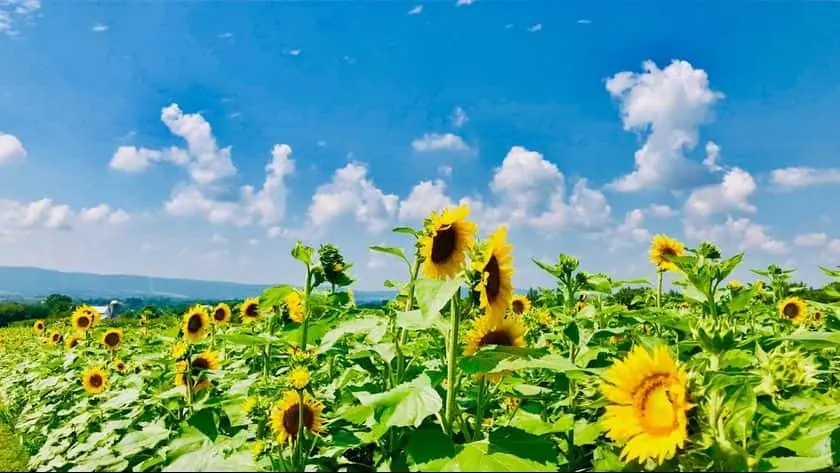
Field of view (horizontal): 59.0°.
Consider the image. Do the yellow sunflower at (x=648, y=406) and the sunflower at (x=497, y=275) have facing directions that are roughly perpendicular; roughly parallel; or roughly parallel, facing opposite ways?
roughly perpendicular

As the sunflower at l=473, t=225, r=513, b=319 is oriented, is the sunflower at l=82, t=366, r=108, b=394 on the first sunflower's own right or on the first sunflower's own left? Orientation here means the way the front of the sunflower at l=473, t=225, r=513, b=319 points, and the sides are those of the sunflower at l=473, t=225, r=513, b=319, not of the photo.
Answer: on the first sunflower's own right

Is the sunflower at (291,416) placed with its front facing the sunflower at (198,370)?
no

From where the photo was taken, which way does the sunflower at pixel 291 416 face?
toward the camera

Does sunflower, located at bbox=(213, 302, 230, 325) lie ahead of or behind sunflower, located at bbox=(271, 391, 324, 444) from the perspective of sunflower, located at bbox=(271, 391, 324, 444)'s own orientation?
behind

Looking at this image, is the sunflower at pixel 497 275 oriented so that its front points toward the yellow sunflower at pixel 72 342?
no

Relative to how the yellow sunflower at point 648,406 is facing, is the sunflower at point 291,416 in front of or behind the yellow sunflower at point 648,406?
behind

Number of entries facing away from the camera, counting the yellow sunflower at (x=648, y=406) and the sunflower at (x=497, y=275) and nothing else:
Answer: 0

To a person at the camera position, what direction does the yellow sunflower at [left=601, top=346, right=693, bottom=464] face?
facing the viewer and to the right of the viewer

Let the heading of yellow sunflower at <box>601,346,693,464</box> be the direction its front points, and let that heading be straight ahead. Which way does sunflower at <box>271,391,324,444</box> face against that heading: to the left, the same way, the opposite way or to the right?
the same way

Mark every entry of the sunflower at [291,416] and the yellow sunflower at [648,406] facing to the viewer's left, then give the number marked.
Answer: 0

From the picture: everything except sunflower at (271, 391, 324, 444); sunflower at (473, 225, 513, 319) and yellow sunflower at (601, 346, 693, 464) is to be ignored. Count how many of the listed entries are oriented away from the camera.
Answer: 0

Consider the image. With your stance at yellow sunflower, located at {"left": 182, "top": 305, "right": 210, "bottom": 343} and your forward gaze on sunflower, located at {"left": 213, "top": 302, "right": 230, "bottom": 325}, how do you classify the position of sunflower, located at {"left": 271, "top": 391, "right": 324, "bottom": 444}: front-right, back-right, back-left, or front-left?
back-right
